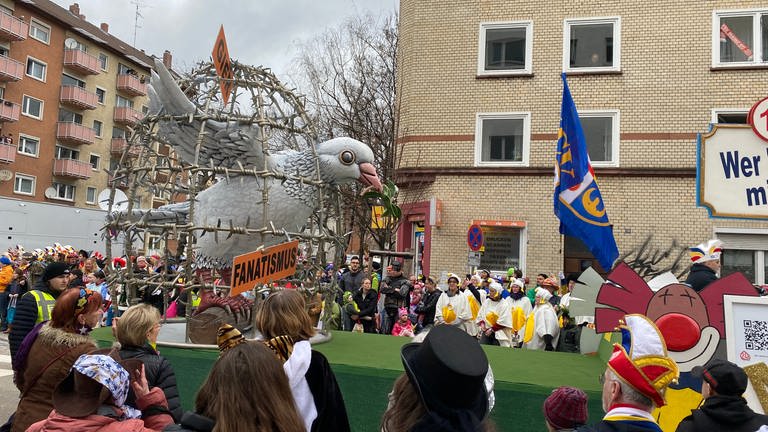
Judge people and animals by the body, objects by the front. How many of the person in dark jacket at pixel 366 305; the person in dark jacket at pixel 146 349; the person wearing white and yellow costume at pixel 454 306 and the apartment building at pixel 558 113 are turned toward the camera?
3

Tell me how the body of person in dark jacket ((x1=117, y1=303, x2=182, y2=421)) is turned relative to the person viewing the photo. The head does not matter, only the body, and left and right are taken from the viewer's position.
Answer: facing away from the viewer and to the right of the viewer

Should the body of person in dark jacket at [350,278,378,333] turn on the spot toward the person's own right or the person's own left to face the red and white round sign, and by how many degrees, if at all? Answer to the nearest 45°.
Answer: approximately 45° to the person's own left

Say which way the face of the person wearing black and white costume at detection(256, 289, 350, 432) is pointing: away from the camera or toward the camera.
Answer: away from the camera

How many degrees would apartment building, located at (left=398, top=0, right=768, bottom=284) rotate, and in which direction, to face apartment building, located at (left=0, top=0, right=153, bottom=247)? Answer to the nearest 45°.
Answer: approximately 90° to its right

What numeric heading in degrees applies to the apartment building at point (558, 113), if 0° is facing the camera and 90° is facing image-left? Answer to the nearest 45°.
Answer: approximately 0°

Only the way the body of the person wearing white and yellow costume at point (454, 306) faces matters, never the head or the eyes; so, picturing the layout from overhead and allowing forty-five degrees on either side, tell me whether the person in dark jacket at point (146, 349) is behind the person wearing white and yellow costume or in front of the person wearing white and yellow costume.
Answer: in front

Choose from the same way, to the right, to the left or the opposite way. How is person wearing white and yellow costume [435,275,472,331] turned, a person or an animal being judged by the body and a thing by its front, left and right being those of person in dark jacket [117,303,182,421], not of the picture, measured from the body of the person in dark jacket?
the opposite way

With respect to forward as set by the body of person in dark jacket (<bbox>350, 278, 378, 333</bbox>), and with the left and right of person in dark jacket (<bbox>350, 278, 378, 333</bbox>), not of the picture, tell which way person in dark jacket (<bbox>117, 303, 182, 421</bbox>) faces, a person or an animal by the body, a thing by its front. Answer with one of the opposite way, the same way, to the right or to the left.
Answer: the opposite way

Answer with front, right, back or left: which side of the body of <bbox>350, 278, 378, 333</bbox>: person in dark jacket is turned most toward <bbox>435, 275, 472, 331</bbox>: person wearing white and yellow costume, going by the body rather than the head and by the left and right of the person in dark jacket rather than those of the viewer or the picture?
left
